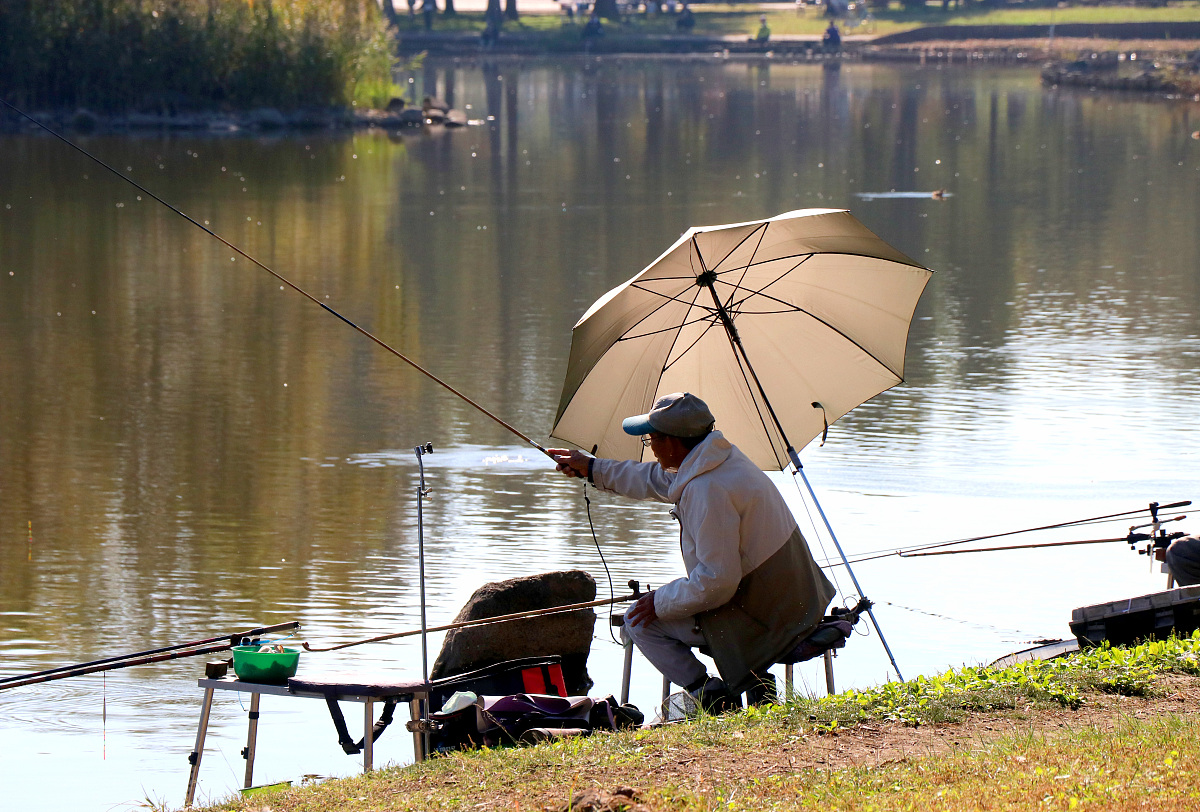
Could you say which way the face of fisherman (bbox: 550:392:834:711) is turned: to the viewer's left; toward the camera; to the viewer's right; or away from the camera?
to the viewer's left

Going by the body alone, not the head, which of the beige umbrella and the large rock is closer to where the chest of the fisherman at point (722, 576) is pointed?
the large rock

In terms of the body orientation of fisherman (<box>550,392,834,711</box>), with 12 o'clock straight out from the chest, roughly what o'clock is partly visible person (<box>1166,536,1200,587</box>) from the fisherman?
The partly visible person is roughly at 5 o'clock from the fisherman.

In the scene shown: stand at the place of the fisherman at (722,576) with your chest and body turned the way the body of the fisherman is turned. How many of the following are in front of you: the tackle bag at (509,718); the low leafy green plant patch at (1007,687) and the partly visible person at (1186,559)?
1

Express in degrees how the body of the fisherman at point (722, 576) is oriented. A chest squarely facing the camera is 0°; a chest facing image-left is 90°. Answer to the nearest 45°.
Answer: approximately 90°

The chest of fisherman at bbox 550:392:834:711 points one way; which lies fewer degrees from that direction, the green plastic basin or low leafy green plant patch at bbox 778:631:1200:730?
the green plastic basin

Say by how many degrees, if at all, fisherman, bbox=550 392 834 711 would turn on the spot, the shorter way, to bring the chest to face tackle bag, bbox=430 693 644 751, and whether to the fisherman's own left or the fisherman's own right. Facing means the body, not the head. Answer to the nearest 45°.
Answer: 0° — they already face it

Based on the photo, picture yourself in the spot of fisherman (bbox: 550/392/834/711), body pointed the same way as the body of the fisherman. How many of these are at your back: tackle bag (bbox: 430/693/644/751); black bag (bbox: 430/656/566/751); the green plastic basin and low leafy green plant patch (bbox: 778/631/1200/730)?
1

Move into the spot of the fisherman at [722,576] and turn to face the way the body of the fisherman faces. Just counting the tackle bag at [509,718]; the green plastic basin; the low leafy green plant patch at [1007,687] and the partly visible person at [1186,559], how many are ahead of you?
2

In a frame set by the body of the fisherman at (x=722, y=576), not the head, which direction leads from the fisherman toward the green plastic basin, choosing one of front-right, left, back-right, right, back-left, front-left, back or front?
front

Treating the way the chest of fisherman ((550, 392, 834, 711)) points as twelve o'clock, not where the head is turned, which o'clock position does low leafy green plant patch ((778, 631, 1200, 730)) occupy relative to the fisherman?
The low leafy green plant patch is roughly at 6 o'clock from the fisherman.

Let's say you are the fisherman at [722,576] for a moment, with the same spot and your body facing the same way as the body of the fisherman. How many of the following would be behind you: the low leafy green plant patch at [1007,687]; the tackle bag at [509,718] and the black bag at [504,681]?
1
